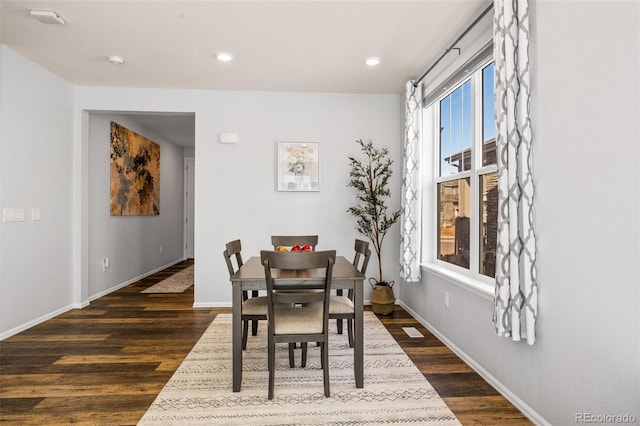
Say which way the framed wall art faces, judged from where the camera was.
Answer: facing the viewer

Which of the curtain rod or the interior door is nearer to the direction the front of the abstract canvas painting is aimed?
the curtain rod

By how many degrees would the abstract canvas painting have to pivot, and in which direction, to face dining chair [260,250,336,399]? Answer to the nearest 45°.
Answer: approximately 45° to its right

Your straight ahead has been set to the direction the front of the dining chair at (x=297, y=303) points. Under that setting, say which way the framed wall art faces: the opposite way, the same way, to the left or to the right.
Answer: the opposite way

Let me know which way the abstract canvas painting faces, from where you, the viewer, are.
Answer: facing the viewer and to the right of the viewer

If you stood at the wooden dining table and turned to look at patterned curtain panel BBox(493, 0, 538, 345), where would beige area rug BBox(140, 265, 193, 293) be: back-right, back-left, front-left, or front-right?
back-left

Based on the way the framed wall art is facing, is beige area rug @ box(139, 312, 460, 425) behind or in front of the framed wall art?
in front

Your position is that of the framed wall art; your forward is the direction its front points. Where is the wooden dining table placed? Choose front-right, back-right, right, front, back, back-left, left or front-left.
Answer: front

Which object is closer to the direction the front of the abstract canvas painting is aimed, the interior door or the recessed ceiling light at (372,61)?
the recessed ceiling light

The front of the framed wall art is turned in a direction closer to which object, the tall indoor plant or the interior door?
the tall indoor plant

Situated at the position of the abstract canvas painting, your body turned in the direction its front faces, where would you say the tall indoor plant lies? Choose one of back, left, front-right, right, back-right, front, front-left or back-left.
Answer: front

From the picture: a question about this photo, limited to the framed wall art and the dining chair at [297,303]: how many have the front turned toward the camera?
1

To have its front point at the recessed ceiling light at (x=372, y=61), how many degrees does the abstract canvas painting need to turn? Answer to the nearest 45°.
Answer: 0° — it already faces it

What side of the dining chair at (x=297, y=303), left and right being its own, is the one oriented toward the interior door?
front

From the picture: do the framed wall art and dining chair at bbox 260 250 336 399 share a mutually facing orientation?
yes

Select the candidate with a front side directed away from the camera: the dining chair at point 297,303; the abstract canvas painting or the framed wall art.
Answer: the dining chair

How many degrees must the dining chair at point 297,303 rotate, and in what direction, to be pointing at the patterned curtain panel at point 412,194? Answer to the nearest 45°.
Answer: approximately 45° to its right

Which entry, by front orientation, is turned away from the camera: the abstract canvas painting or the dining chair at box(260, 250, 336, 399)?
the dining chair

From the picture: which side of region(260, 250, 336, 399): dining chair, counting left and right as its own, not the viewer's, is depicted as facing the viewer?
back
